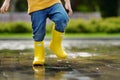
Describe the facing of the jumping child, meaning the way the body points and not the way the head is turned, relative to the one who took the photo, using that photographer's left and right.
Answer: facing the viewer
